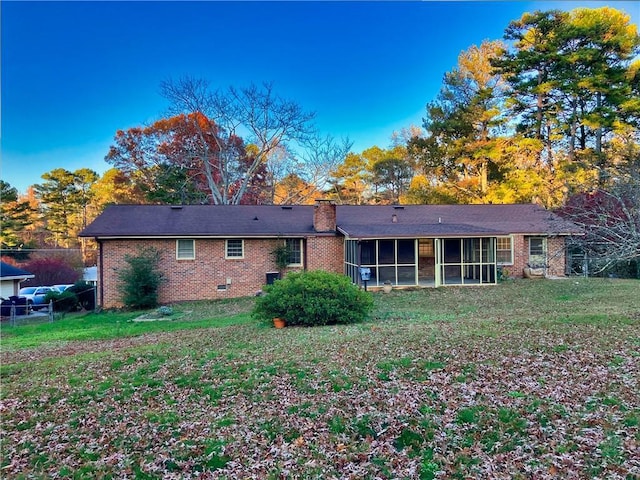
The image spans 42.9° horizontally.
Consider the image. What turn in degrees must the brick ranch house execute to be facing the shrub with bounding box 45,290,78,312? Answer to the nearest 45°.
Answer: approximately 90° to its left

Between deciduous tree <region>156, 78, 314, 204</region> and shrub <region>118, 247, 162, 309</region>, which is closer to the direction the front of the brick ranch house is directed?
the deciduous tree

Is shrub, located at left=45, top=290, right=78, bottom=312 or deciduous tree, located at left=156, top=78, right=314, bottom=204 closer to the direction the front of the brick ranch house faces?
the deciduous tree

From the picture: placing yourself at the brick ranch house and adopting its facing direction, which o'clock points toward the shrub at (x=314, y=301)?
The shrub is roughly at 6 o'clock from the brick ranch house.

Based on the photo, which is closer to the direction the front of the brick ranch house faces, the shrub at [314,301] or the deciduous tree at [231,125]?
the deciduous tree

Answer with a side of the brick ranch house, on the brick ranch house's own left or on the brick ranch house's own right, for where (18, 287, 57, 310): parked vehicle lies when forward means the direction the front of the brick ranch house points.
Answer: on the brick ranch house's own left

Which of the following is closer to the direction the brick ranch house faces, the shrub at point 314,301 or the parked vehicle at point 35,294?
the parked vehicle

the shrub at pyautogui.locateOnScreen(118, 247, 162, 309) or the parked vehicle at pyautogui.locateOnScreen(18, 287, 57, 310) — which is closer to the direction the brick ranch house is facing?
the parked vehicle

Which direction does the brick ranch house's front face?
away from the camera
